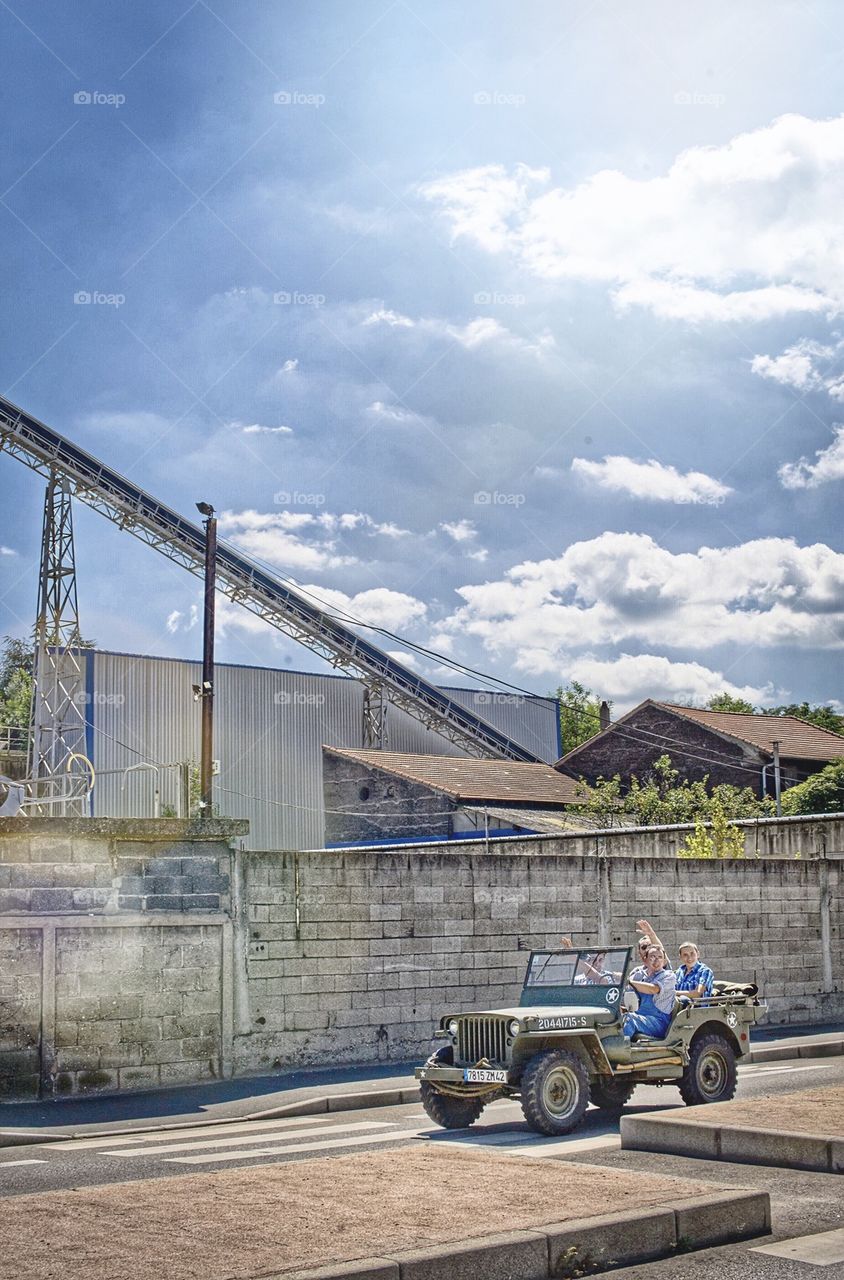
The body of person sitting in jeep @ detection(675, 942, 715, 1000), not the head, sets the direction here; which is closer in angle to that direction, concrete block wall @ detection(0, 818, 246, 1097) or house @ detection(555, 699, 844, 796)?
the concrete block wall

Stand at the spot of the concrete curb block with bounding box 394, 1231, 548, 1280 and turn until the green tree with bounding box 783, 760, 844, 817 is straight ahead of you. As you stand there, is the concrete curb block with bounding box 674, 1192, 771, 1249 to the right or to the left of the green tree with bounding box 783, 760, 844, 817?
right

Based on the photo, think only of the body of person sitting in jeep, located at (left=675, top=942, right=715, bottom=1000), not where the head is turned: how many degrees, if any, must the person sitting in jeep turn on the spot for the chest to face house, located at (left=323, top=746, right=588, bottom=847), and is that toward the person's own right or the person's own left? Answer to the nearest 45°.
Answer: approximately 135° to the person's own right

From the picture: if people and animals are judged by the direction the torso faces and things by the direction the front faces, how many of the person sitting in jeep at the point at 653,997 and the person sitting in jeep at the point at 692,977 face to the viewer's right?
0

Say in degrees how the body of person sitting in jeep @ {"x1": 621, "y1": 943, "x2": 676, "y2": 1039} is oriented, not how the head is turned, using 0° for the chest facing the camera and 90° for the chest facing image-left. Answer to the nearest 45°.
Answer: approximately 45°

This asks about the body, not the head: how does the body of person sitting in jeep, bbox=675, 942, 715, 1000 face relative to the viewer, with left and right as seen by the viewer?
facing the viewer and to the left of the viewer

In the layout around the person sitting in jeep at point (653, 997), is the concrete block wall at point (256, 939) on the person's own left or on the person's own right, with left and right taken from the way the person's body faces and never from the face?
on the person's own right

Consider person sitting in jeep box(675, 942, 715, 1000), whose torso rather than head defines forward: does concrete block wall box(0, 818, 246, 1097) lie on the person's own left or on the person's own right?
on the person's own right

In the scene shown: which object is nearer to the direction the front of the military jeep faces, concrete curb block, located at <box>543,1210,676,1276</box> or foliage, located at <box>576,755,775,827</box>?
the concrete curb block

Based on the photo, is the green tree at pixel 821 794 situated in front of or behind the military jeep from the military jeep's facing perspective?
behind
